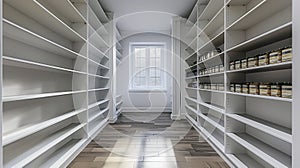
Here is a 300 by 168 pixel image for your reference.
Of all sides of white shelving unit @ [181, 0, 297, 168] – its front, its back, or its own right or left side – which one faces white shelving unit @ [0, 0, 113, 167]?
front

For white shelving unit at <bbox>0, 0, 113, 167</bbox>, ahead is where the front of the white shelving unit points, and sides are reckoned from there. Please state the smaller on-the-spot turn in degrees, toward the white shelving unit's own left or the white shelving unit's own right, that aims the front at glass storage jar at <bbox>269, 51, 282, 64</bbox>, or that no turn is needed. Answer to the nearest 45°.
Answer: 0° — it already faces it

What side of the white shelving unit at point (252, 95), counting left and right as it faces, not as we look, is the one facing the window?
right

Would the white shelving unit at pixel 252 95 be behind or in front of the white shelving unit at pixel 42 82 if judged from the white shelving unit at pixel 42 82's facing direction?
in front

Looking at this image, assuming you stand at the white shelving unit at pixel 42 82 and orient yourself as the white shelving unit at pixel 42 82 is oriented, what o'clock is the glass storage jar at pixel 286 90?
The glass storage jar is roughly at 12 o'clock from the white shelving unit.

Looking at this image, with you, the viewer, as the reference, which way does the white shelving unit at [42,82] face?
facing the viewer and to the right of the viewer

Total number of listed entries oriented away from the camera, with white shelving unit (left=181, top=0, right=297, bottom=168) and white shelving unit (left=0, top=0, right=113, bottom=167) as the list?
0

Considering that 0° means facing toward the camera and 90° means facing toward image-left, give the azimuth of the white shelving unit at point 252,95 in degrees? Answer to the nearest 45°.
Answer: approximately 45°

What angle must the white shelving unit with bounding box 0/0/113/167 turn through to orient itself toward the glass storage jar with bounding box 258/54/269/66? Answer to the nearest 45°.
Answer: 0° — it already faces it

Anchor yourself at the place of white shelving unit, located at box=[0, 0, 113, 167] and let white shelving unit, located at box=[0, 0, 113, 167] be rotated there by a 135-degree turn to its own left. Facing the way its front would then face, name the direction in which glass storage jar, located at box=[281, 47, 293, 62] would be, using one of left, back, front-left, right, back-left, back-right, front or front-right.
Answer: back-right

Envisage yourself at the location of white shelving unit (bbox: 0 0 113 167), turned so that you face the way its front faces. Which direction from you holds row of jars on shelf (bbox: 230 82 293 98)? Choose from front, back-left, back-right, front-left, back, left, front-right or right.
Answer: front
